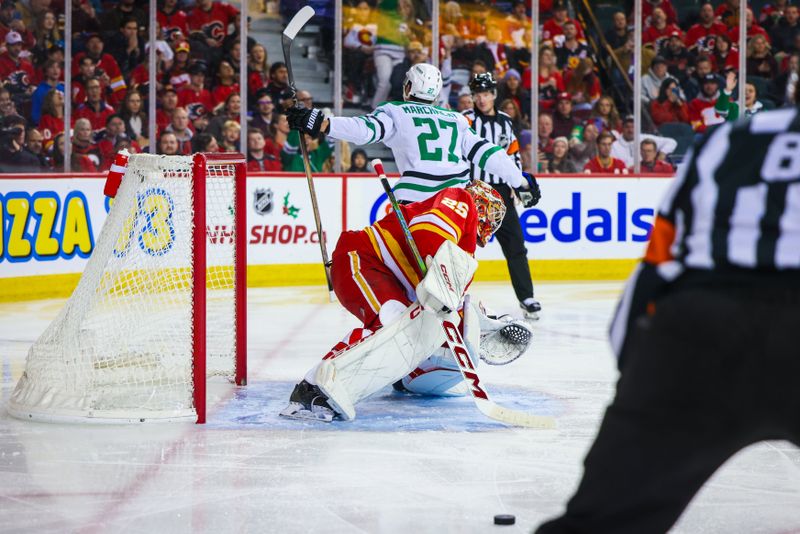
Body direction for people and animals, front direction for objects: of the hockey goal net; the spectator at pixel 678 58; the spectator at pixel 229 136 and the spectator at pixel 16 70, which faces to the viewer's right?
the hockey goal net

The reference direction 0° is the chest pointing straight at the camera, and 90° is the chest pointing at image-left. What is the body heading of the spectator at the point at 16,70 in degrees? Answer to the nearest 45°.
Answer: approximately 0°

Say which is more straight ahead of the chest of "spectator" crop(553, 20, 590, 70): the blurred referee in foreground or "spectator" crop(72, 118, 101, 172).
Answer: the blurred referee in foreground

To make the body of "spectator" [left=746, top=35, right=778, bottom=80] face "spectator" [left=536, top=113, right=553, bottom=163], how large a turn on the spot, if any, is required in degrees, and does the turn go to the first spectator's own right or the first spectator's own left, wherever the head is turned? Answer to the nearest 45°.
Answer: approximately 45° to the first spectator's own right

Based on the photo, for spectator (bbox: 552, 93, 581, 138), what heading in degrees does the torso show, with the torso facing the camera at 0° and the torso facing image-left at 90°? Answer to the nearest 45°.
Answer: approximately 0°
